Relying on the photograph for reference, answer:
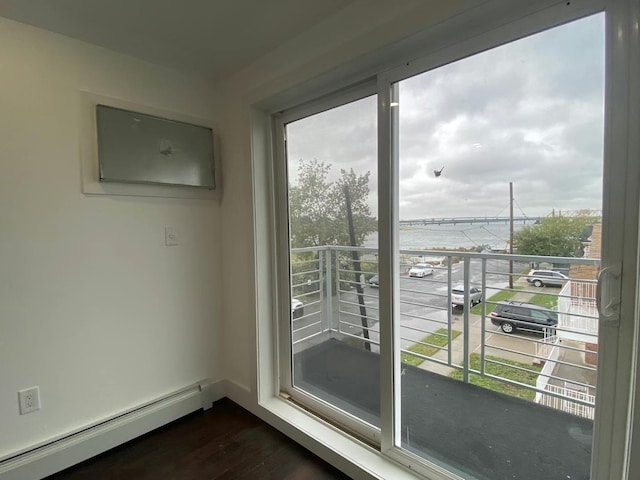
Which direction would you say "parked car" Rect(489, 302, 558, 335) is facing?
to the viewer's right

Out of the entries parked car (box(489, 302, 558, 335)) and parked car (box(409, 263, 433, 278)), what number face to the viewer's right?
1

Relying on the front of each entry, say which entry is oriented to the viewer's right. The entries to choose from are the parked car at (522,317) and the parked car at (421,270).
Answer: the parked car at (522,317)

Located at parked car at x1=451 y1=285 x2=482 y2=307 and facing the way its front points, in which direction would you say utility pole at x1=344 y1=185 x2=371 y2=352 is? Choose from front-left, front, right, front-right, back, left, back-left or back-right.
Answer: back-left
